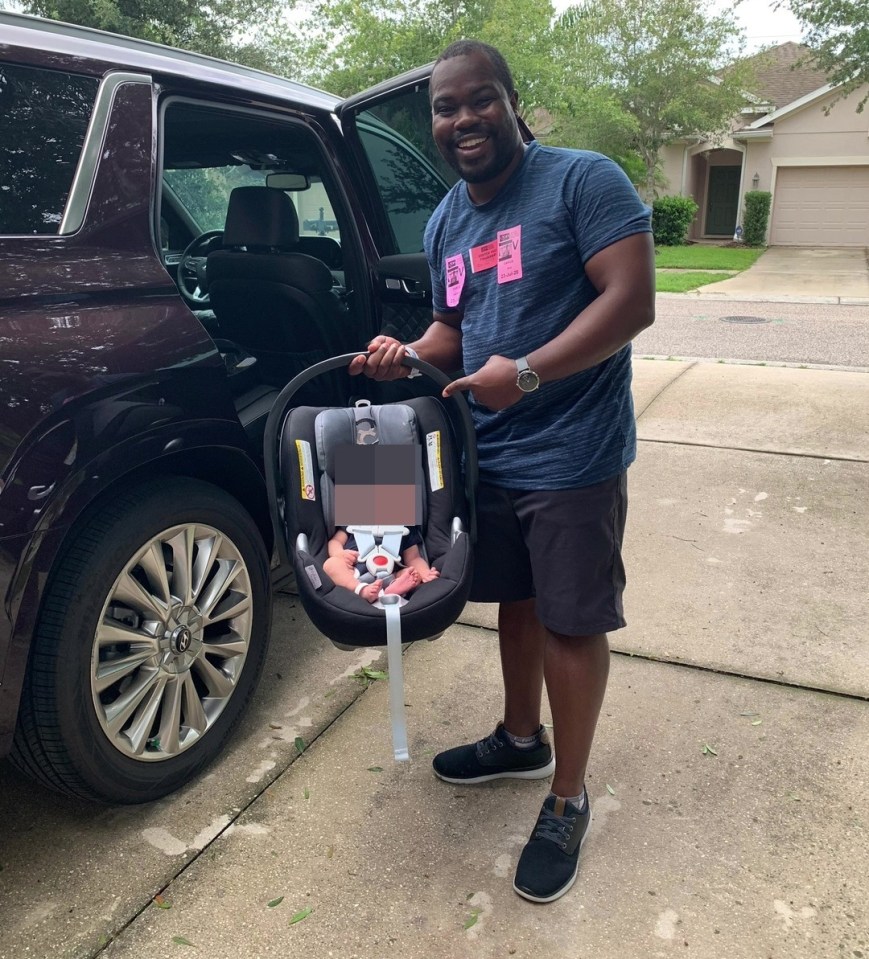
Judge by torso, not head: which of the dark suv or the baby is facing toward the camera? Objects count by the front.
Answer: the baby

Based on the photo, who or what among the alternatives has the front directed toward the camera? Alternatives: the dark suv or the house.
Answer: the house

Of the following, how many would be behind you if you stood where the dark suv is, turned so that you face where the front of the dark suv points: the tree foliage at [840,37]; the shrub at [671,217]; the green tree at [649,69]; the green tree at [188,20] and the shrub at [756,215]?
0

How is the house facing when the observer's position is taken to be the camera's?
facing the viewer

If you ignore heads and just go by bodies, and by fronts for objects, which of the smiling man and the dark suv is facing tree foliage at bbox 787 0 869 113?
the dark suv

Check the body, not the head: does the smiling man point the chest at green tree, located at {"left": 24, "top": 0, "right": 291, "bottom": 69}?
no

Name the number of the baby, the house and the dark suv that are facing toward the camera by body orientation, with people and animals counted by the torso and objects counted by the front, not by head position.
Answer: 2

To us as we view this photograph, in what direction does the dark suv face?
facing away from the viewer and to the right of the viewer

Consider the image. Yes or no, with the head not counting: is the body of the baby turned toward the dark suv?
no

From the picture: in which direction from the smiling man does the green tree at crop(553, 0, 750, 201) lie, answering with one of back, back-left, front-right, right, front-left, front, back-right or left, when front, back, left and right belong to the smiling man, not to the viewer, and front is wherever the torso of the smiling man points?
back-right

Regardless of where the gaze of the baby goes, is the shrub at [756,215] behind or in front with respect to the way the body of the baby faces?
behind

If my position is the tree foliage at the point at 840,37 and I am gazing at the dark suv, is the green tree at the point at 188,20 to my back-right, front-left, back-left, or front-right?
front-right

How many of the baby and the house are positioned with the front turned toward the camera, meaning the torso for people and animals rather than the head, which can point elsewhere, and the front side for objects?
2

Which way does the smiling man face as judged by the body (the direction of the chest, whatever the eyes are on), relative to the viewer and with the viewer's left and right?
facing the viewer and to the left of the viewer

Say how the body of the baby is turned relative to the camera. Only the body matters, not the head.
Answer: toward the camera

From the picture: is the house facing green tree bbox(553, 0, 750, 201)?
no

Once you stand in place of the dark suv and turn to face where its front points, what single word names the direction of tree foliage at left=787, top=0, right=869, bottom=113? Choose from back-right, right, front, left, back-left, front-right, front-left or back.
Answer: front

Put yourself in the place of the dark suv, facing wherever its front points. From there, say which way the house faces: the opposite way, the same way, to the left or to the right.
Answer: the opposite way

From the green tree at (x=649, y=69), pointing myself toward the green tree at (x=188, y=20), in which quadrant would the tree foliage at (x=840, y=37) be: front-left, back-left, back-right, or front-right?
back-left

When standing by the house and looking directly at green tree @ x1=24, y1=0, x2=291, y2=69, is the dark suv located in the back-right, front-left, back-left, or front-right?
front-left

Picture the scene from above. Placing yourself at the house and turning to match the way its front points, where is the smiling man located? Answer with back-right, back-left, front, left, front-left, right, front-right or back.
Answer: front
